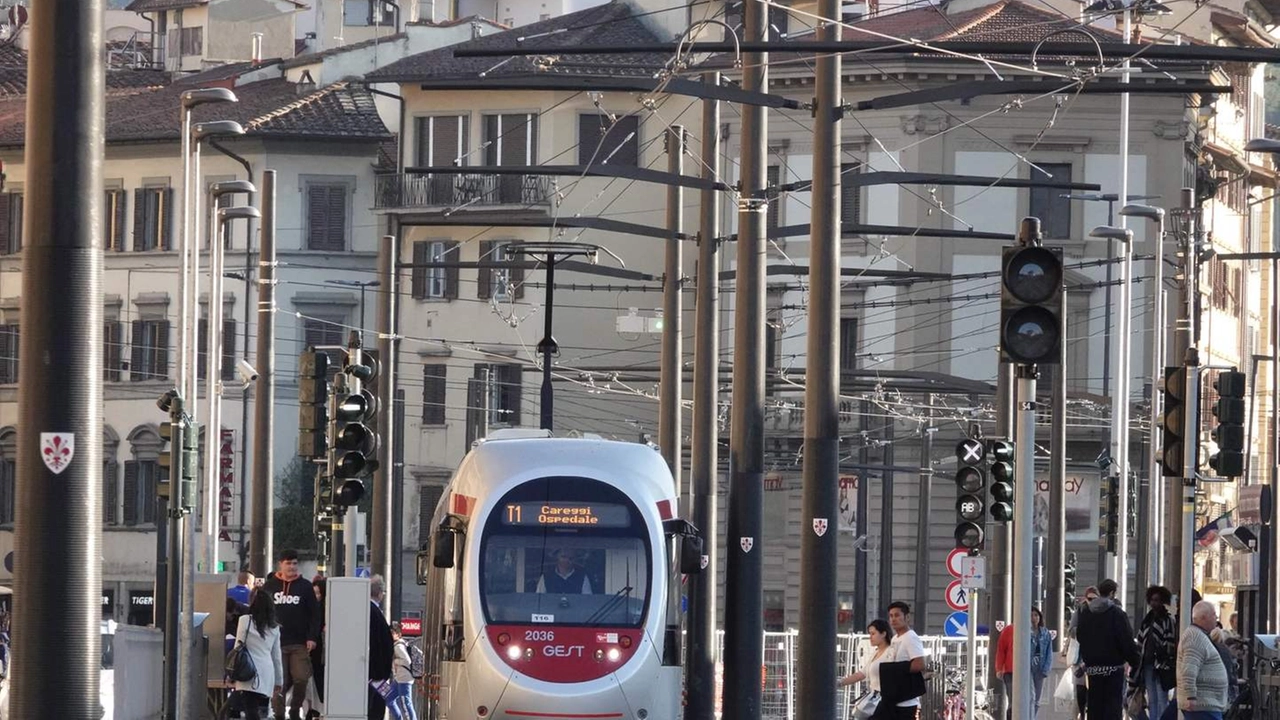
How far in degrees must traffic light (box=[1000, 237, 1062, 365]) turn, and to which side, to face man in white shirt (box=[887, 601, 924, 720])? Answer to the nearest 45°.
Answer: approximately 180°

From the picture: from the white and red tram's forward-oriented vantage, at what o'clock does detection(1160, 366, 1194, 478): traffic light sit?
The traffic light is roughly at 10 o'clock from the white and red tram.

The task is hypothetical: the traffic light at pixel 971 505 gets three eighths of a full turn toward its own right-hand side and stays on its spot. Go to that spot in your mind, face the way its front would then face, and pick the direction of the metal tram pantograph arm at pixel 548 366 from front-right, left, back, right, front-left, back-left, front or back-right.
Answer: front

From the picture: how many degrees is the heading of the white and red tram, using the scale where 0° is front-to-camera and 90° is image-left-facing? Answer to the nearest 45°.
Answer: approximately 0°

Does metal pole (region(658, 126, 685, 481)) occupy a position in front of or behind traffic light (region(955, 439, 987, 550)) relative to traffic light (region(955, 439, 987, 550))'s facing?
behind

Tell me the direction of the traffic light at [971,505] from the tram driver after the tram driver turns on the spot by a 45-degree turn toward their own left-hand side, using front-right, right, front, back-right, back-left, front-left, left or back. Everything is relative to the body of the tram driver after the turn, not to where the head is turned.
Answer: left

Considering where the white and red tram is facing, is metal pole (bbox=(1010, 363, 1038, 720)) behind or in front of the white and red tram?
in front

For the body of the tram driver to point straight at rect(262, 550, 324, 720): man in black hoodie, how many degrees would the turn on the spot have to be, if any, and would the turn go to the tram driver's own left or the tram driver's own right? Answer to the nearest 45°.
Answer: approximately 90° to the tram driver's own right

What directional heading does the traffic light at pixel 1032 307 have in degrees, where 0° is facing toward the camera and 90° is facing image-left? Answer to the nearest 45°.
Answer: approximately 0°
